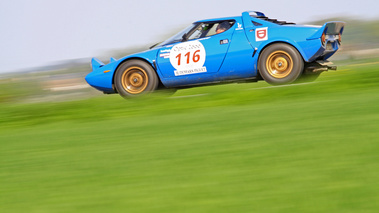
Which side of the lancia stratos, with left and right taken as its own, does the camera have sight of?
left
